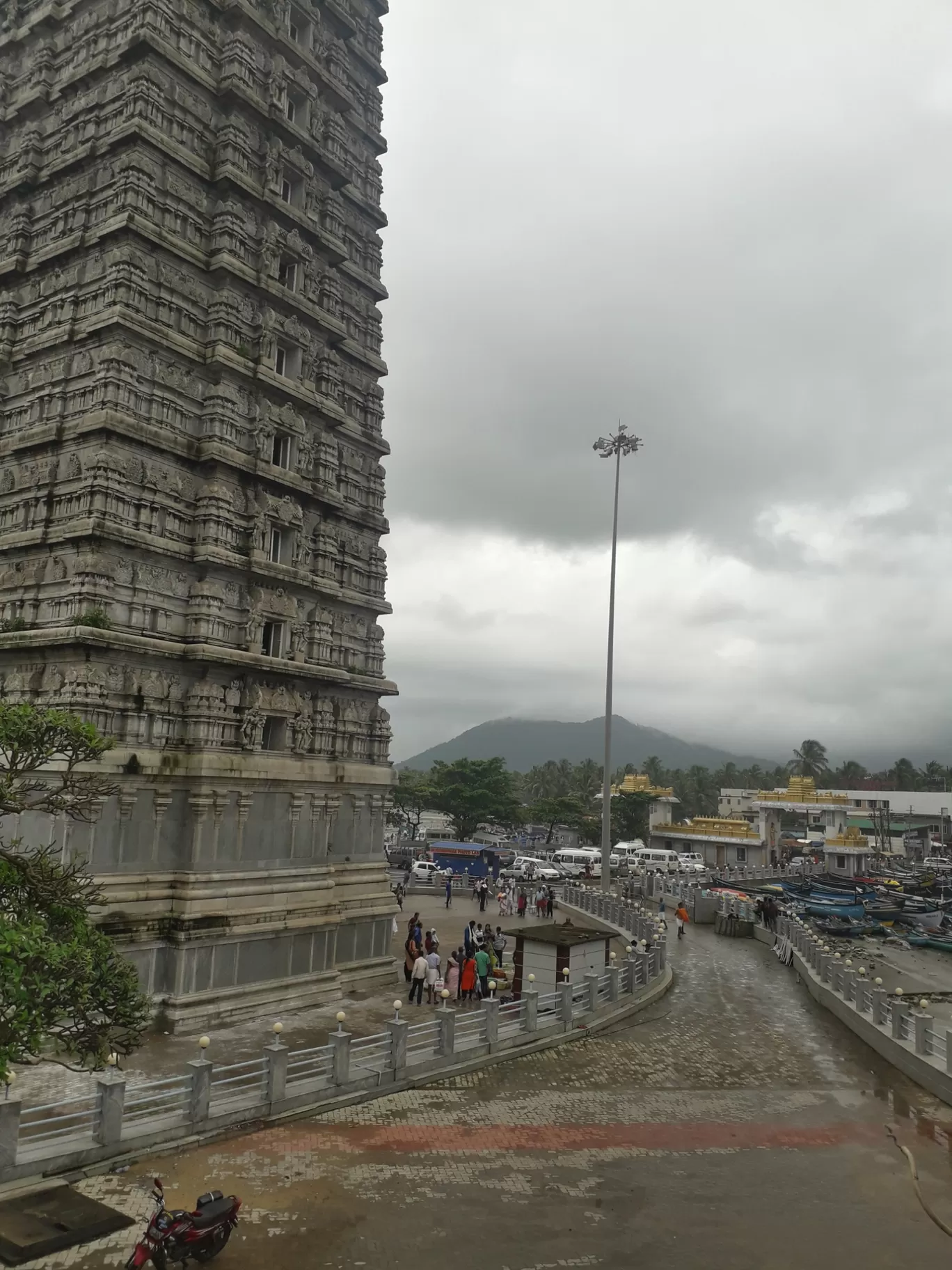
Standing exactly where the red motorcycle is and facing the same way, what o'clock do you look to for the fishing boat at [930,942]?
The fishing boat is roughly at 6 o'clock from the red motorcycle.

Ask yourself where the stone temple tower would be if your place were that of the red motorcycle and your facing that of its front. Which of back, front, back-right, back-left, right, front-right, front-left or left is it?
back-right

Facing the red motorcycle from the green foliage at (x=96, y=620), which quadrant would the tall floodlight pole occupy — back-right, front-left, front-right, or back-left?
back-left

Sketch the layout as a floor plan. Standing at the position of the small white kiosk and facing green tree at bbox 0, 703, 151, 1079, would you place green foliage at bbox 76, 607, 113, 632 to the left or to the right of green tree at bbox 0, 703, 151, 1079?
right

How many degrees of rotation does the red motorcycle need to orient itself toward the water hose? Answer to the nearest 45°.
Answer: approximately 135° to its left

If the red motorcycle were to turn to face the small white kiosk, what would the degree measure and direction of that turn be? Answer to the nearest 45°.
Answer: approximately 180°
